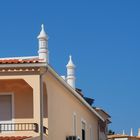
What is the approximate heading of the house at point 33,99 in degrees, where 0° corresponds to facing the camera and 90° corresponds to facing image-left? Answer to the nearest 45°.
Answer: approximately 0°
